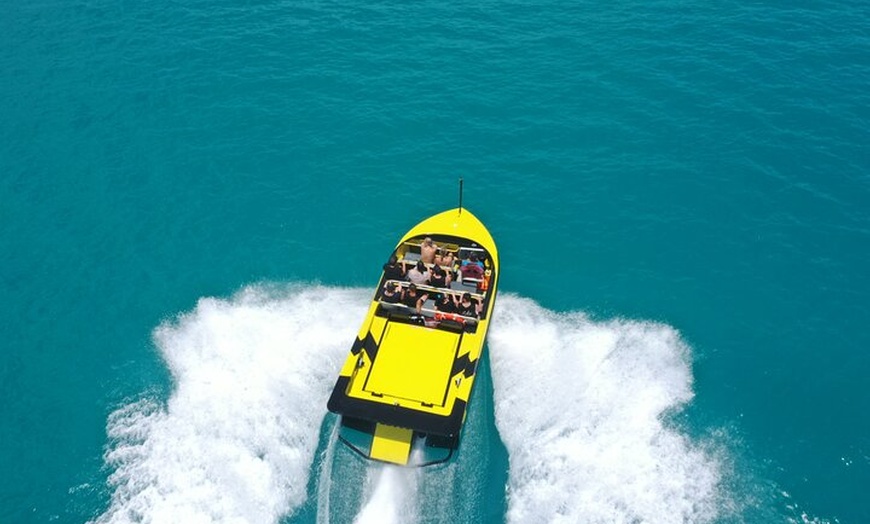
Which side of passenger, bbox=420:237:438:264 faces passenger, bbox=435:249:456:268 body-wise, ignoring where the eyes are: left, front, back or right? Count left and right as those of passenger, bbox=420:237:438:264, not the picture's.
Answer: right

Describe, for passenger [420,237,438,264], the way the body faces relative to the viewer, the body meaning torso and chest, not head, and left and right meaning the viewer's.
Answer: facing away from the viewer

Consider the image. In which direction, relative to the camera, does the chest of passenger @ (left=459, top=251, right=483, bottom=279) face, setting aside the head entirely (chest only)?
away from the camera

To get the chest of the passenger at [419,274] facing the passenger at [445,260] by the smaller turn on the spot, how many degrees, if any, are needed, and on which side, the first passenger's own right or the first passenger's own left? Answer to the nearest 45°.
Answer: approximately 45° to the first passenger's own right

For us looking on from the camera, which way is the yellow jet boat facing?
facing away from the viewer

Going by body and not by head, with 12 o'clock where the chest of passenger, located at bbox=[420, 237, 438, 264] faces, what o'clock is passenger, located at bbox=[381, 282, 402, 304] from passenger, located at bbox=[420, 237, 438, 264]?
passenger, located at bbox=[381, 282, 402, 304] is roughly at 7 o'clock from passenger, located at bbox=[420, 237, 438, 264].

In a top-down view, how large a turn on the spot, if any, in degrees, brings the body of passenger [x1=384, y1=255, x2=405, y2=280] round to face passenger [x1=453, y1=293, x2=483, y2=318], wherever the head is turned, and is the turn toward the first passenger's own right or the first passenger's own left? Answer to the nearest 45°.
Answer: approximately 135° to the first passenger's own right

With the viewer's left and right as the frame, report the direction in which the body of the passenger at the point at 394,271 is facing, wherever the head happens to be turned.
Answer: facing away from the viewer

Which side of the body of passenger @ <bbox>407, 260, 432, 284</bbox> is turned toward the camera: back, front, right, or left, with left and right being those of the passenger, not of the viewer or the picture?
back

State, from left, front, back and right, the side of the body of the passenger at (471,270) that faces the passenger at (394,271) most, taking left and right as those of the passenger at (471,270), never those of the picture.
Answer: left
